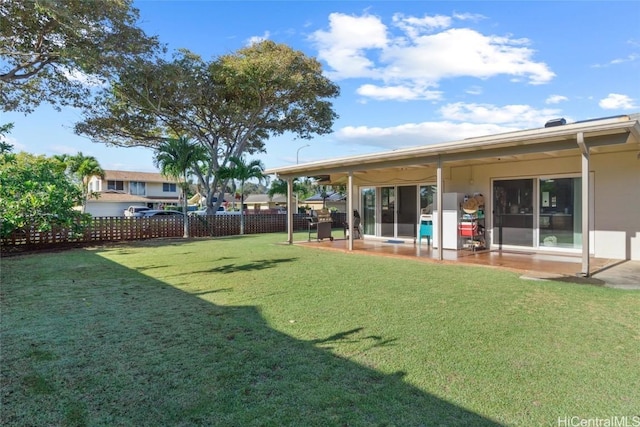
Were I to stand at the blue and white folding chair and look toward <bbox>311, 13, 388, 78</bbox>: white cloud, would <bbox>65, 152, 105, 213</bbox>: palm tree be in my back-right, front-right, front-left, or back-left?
front-left

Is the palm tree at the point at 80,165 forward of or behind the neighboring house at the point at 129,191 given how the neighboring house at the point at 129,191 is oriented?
forward

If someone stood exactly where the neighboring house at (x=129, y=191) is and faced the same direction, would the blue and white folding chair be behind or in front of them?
in front

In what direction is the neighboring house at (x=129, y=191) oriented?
toward the camera

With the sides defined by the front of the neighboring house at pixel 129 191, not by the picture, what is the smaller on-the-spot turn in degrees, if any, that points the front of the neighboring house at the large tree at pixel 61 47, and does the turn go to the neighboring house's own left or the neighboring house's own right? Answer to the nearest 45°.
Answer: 0° — it already faces it

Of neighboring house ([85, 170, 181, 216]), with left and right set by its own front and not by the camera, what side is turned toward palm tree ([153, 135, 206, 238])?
front
